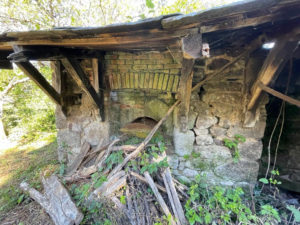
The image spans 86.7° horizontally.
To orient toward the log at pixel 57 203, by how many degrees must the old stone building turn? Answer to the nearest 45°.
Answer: approximately 90° to its right

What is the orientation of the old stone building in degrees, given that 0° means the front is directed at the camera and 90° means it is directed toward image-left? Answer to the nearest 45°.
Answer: approximately 0°
